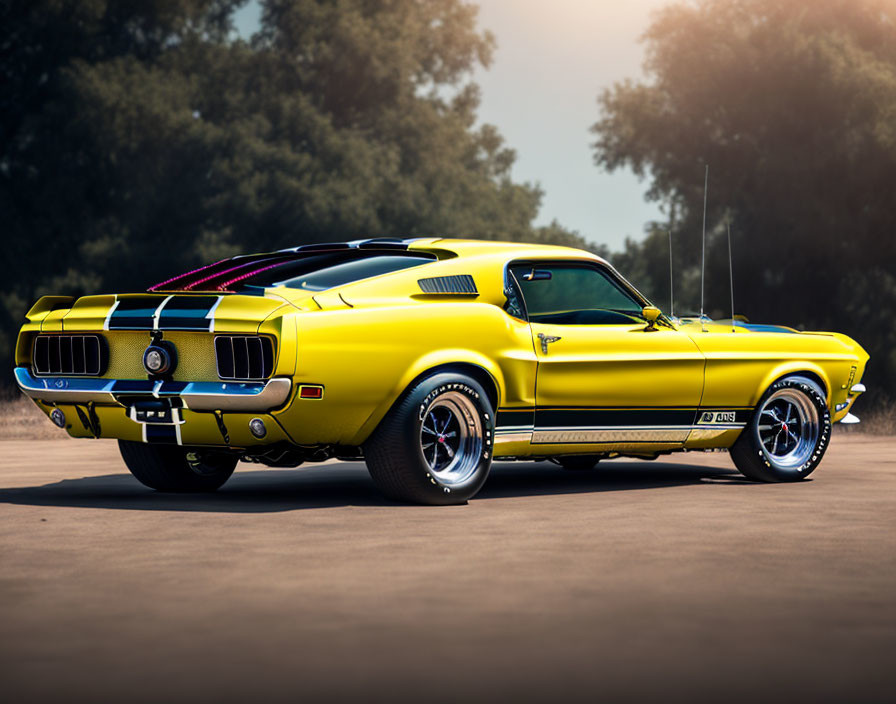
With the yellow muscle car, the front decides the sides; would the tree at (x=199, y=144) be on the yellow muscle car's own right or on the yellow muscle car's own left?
on the yellow muscle car's own left

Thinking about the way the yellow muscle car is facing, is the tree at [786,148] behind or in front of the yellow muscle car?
in front

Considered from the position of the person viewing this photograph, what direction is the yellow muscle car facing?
facing away from the viewer and to the right of the viewer
